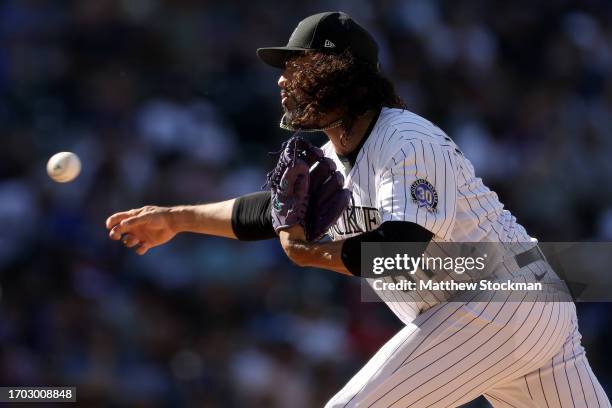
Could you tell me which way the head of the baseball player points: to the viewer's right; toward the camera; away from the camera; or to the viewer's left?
to the viewer's left

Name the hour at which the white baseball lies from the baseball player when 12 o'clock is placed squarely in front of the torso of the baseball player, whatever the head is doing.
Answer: The white baseball is roughly at 1 o'clock from the baseball player.

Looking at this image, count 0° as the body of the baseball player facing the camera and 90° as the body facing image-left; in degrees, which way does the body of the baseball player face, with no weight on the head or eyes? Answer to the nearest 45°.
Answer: approximately 90°
